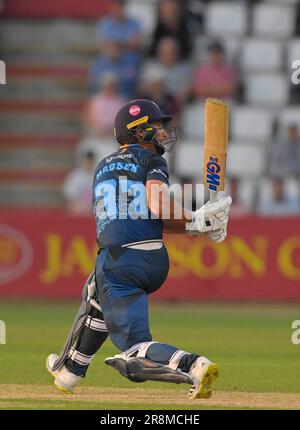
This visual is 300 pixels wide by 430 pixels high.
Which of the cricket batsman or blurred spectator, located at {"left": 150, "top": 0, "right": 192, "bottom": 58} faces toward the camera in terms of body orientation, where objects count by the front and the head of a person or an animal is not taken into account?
the blurred spectator

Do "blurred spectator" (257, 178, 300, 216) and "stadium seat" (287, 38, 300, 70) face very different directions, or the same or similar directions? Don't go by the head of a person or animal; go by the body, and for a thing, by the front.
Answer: same or similar directions

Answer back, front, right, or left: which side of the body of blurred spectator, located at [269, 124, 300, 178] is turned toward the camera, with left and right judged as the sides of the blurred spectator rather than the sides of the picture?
front

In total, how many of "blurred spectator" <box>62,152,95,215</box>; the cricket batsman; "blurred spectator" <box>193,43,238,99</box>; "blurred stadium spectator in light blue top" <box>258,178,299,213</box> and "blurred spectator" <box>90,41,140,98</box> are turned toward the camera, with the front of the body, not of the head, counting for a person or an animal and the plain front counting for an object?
4

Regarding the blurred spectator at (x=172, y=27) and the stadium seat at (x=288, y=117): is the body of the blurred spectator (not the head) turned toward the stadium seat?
no

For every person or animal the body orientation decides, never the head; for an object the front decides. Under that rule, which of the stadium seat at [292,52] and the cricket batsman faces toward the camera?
the stadium seat

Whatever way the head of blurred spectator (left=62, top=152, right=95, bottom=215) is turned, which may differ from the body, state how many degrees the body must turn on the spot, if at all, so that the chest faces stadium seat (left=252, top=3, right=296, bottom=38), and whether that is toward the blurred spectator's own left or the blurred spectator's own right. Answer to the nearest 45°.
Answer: approximately 135° to the blurred spectator's own left

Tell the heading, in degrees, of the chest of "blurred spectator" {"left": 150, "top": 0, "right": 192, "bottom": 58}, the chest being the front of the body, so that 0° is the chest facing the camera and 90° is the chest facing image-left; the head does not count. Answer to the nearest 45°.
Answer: approximately 0°

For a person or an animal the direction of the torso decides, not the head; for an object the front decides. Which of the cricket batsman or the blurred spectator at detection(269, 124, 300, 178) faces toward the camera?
the blurred spectator

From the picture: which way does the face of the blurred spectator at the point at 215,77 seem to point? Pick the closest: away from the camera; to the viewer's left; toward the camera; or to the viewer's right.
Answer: toward the camera

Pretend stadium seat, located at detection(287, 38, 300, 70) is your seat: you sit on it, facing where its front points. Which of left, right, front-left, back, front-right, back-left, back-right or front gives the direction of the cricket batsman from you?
front

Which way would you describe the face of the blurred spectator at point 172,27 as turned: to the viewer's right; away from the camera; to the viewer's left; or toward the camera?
toward the camera

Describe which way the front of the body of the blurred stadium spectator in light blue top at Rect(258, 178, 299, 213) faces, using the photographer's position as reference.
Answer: facing the viewer

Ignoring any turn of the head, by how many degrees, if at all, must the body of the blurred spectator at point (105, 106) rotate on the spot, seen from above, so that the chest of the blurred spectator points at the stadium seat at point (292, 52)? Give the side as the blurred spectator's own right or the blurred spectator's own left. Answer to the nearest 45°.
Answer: approximately 90° to the blurred spectator's own left

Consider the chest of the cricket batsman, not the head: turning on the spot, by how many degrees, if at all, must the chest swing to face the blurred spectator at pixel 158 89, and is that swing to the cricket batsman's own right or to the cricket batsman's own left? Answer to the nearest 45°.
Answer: approximately 45° to the cricket batsman's own left

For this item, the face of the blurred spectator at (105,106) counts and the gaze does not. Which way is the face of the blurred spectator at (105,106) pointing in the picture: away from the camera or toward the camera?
toward the camera
